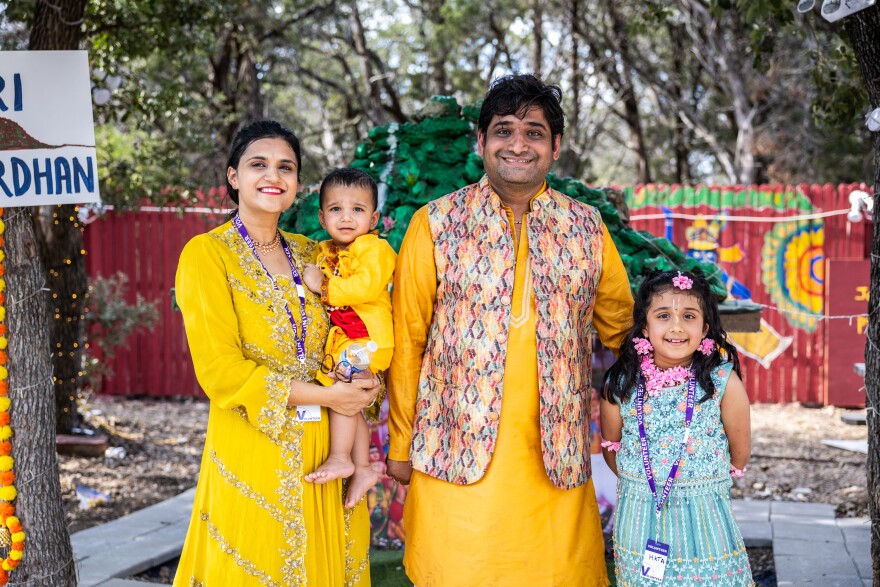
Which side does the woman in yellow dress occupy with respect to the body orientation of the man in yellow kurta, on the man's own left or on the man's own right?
on the man's own right

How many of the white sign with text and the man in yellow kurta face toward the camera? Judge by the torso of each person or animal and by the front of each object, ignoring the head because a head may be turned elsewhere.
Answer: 2

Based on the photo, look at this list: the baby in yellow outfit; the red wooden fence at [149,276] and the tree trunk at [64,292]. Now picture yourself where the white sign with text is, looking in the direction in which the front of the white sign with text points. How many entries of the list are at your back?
2

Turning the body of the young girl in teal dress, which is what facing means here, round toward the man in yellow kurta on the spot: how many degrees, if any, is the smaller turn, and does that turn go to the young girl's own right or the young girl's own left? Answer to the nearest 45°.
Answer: approximately 90° to the young girl's own right

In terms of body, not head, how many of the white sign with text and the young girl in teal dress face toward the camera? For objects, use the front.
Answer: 2

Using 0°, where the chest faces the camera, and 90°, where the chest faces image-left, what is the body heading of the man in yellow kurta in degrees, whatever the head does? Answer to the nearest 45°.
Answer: approximately 0°

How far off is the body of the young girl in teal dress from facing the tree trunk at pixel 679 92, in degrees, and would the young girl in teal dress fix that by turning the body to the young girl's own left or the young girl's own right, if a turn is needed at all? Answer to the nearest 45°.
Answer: approximately 180°
